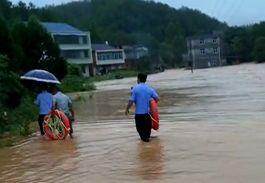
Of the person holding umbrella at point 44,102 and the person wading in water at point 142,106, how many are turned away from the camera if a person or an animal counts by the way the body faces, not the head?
2

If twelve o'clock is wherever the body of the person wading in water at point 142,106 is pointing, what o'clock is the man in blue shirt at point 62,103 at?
The man in blue shirt is roughly at 10 o'clock from the person wading in water.

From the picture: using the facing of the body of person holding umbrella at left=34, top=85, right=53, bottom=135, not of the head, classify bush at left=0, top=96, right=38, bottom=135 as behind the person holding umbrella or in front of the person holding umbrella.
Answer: in front

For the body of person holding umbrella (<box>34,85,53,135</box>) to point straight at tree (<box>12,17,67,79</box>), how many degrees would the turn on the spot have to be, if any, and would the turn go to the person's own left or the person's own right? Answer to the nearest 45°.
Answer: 0° — they already face it

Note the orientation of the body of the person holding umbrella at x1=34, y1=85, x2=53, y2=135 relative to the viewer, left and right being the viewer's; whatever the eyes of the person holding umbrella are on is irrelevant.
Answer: facing away from the viewer

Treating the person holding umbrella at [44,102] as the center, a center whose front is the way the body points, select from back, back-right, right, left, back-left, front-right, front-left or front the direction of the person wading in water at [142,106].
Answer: back-right

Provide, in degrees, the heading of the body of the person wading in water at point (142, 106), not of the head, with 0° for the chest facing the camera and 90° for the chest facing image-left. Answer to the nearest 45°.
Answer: approximately 180°

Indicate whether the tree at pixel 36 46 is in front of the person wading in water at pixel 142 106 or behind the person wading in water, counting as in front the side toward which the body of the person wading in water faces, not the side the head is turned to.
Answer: in front
